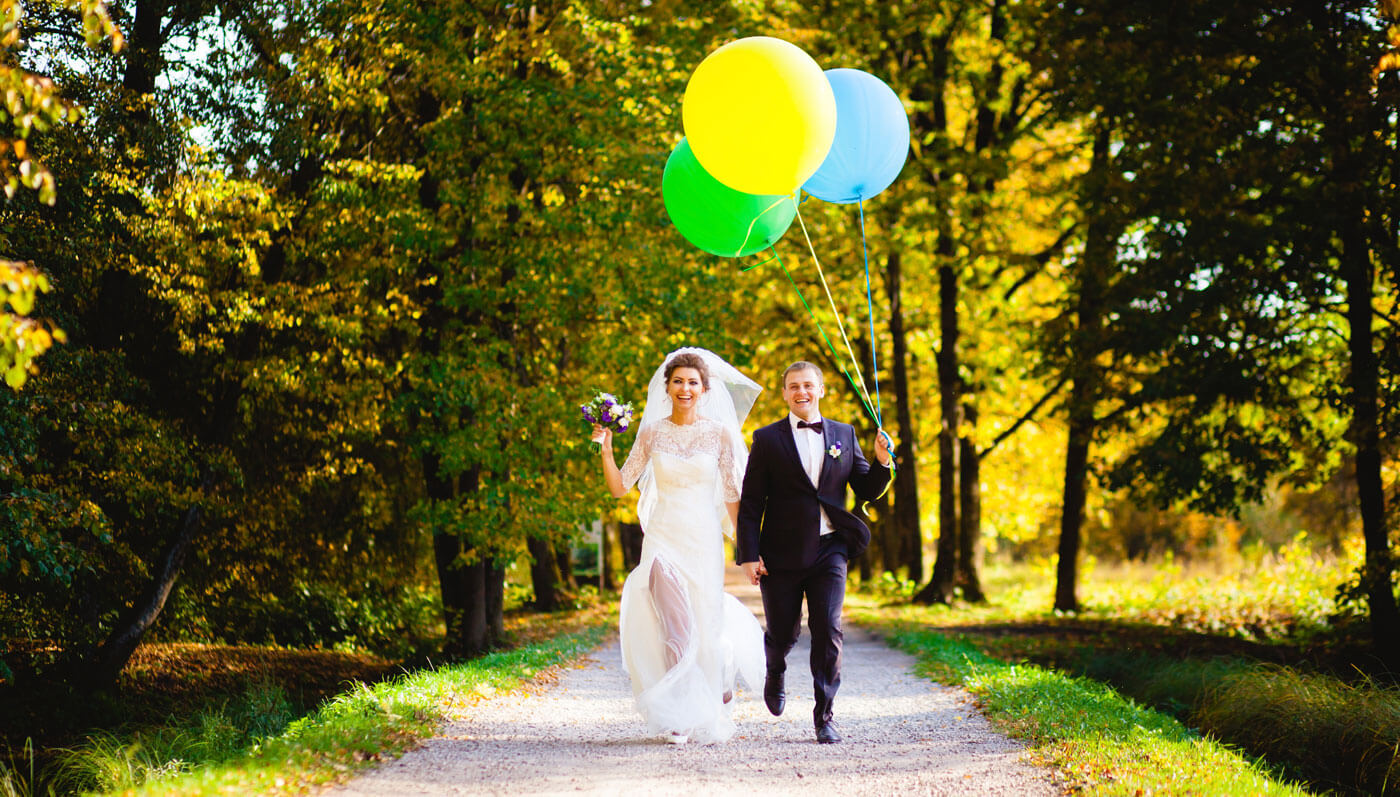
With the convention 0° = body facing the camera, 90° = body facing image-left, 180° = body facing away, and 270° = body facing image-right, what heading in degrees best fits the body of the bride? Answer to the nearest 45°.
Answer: approximately 0°

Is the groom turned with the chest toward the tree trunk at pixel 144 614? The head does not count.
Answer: no

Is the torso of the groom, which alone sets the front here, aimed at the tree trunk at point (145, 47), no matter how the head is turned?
no

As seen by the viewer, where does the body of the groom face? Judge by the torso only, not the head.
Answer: toward the camera

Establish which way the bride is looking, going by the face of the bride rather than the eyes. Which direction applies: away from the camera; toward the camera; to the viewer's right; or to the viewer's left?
toward the camera

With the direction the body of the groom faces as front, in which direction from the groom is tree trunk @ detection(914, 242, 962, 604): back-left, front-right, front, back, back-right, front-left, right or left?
back

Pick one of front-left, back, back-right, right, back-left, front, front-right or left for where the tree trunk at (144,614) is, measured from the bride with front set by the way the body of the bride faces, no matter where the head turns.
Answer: back-right

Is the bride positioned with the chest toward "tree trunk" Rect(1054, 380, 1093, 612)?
no

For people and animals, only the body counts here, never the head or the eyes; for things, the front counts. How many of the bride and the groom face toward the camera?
2

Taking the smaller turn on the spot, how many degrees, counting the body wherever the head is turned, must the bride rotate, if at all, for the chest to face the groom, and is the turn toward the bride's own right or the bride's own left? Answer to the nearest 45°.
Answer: approximately 90° to the bride's own left

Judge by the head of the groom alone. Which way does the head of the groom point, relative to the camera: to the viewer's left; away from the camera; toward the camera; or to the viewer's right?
toward the camera

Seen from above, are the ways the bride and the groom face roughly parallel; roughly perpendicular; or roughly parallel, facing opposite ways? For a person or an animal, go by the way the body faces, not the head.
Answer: roughly parallel

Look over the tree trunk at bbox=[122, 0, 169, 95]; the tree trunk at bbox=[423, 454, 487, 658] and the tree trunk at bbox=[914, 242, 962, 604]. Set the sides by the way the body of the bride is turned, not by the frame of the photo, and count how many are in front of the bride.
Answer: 0

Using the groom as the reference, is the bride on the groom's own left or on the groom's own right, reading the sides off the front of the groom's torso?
on the groom's own right
